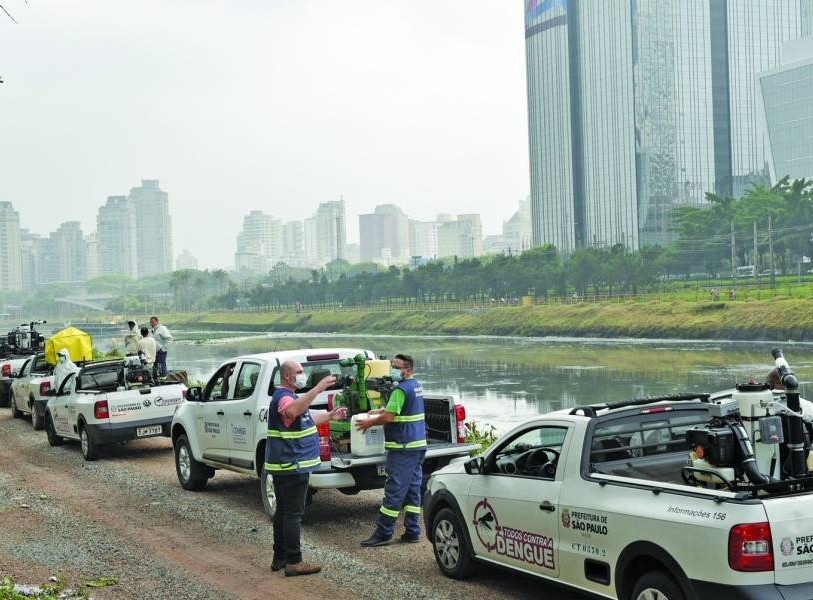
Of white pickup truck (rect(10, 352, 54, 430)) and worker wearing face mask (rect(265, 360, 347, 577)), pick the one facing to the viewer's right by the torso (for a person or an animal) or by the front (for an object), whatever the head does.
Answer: the worker wearing face mask

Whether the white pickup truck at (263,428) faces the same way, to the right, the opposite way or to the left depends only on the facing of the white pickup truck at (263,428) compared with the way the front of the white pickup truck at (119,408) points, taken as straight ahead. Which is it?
the same way

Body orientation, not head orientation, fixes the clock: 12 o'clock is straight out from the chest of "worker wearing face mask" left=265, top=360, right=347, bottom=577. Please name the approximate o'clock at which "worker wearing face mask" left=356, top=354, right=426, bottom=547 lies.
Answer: "worker wearing face mask" left=356, top=354, right=426, bottom=547 is roughly at 11 o'clock from "worker wearing face mask" left=265, top=360, right=347, bottom=577.

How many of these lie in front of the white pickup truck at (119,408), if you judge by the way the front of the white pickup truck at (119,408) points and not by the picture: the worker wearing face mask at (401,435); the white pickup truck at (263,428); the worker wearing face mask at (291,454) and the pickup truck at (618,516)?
0

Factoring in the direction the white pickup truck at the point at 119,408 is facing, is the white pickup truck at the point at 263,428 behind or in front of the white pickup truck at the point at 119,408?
behind

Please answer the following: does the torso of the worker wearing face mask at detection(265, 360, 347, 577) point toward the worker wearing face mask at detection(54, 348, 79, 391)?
no

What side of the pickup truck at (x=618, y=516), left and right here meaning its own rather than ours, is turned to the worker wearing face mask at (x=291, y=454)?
front

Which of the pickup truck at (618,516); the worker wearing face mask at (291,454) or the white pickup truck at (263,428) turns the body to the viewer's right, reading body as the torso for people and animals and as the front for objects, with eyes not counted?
the worker wearing face mask

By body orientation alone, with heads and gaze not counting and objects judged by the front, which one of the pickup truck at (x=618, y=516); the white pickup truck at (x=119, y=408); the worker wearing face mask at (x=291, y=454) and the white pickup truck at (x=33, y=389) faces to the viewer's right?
the worker wearing face mask

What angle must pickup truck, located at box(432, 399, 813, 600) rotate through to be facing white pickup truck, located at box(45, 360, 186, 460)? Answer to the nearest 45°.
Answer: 0° — it already faces it

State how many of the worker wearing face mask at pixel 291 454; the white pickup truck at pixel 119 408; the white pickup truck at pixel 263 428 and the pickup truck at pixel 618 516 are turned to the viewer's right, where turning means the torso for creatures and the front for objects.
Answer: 1

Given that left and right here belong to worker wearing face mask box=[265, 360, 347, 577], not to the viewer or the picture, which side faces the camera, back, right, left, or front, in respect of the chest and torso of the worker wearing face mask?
right

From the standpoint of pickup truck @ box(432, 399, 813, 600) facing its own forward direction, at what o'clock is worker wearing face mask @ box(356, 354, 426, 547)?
The worker wearing face mask is roughly at 12 o'clock from the pickup truck.

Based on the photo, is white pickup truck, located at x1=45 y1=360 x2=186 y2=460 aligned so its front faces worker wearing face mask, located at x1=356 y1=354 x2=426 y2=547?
no

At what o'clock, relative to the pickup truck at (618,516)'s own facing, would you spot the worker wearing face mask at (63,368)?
The worker wearing face mask is roughly at 12 o'clock from the pickup truck.

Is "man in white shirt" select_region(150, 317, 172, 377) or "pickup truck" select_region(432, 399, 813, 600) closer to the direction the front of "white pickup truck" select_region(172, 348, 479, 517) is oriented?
the man in white shirt

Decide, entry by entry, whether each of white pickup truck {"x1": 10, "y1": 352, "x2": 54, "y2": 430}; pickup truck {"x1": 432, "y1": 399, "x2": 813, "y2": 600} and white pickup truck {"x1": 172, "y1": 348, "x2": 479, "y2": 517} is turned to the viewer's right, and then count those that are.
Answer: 0

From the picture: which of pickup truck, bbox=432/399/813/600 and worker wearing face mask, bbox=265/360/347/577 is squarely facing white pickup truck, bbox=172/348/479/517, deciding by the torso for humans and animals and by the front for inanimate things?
the pickup truck
